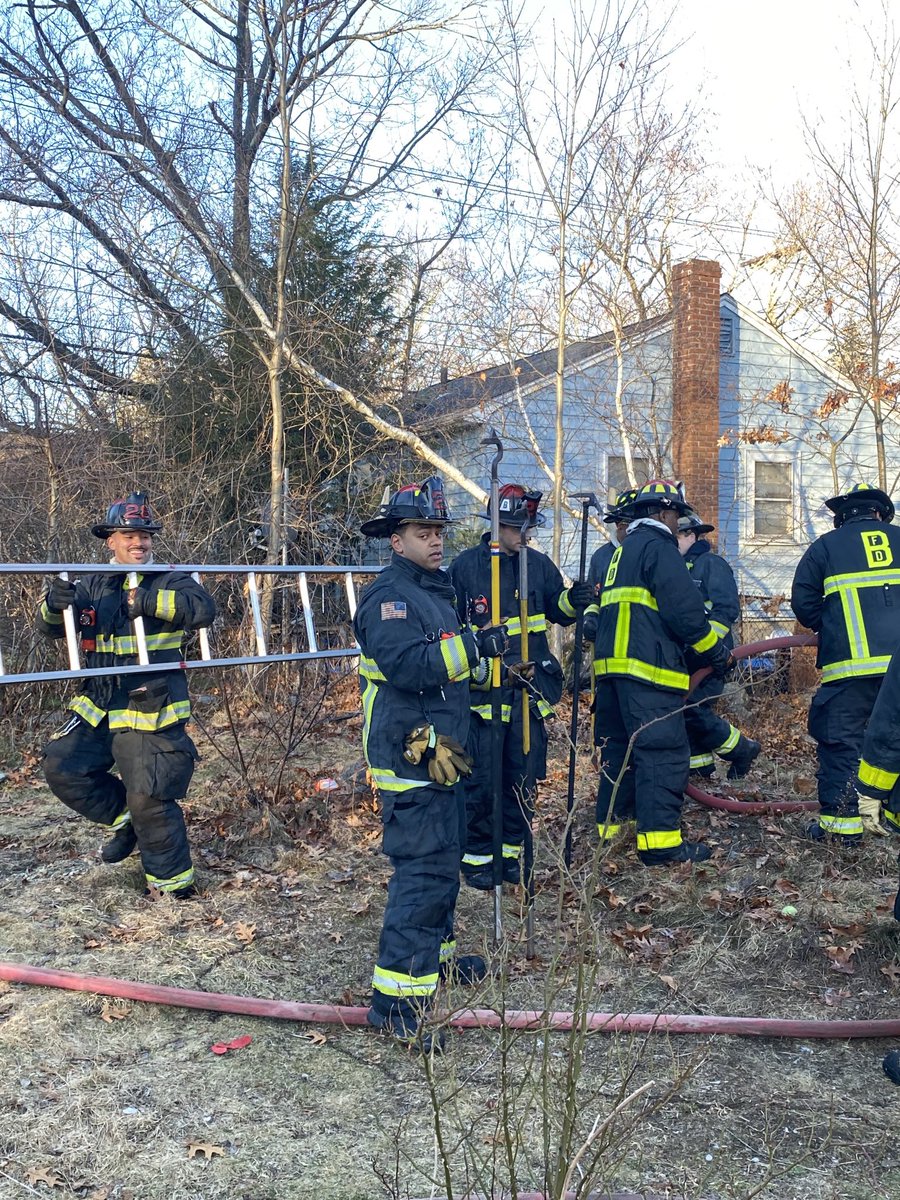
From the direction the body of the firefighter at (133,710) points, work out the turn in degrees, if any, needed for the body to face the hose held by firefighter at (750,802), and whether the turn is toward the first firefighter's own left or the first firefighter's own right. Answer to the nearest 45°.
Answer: approximately 90° to the first firefighter's own left

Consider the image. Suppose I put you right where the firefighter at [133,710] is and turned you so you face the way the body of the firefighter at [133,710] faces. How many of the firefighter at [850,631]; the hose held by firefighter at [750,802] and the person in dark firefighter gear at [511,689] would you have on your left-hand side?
3

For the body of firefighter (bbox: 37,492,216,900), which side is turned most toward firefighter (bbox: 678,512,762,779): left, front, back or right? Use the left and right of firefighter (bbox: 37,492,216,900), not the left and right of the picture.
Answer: left

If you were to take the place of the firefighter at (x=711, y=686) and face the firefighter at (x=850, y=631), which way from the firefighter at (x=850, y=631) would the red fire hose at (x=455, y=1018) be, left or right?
right

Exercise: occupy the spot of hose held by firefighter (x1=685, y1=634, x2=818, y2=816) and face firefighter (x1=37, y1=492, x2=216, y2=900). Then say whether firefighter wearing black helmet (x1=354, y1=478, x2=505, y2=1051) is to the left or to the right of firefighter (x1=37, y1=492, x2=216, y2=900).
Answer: left

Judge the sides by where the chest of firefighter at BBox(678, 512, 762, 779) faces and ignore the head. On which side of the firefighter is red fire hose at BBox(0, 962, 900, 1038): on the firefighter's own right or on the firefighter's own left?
on the firefighter's own left

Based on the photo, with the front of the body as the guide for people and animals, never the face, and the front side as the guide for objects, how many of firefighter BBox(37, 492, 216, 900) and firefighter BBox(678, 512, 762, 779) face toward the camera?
1

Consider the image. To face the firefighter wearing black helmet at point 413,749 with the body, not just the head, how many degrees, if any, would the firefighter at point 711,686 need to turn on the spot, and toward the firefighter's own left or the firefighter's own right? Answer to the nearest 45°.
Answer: approximately 90° to the firefighter's own left

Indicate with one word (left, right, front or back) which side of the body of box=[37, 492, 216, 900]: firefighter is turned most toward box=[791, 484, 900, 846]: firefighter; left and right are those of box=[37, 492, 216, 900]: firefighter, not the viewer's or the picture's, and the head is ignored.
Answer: left

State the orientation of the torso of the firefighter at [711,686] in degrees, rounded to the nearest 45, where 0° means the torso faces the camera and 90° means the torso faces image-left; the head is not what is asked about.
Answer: approximately 90°

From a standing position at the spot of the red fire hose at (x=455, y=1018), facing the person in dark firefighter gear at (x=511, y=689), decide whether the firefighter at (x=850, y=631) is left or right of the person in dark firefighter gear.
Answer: right
